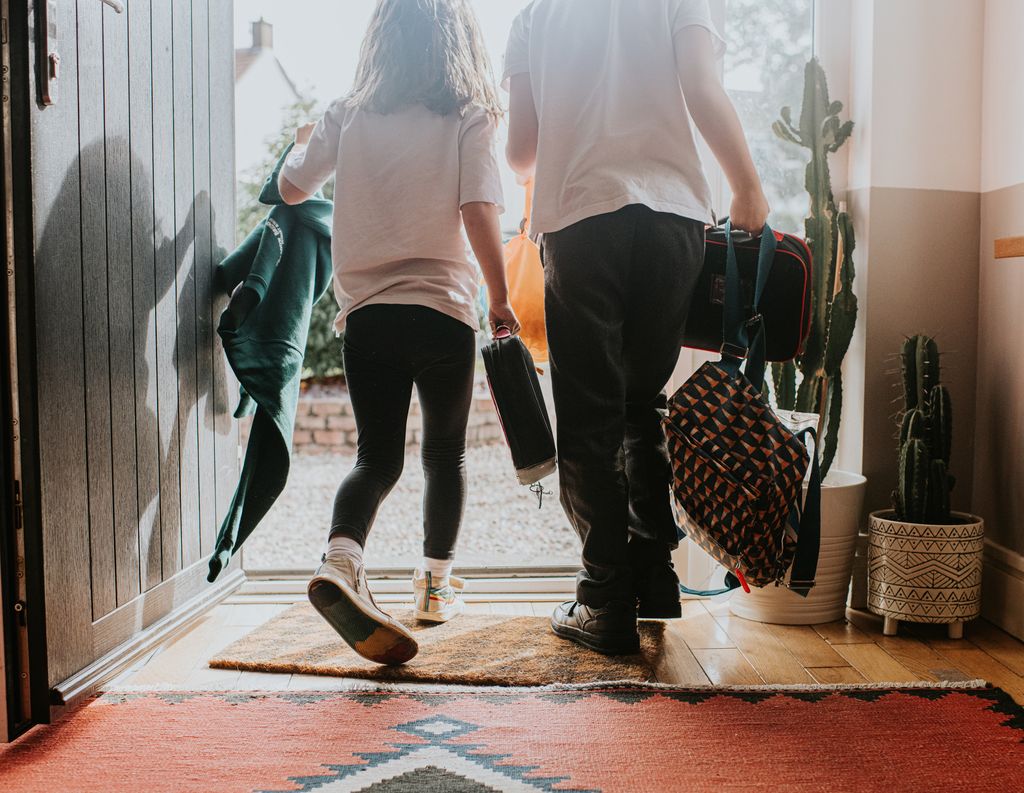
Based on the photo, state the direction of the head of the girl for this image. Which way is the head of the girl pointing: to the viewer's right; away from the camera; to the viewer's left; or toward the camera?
away from the camera

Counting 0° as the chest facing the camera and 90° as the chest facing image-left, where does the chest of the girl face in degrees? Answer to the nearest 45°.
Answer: approximately 180°

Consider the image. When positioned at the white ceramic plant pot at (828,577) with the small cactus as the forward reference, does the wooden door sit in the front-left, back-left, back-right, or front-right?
back-right

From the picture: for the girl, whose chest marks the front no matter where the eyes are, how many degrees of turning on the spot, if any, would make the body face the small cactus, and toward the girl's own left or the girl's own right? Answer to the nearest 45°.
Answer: approximately 90° to the girl's own right

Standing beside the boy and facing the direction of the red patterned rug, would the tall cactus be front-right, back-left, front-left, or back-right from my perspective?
back-left

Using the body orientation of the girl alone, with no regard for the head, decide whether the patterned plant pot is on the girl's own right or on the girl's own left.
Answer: on the girl's own right
